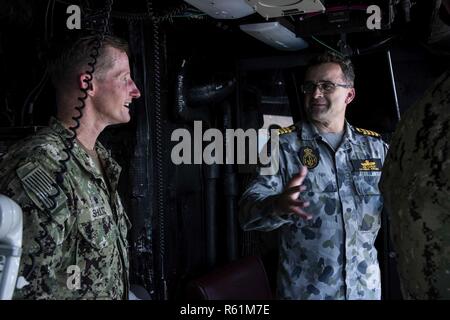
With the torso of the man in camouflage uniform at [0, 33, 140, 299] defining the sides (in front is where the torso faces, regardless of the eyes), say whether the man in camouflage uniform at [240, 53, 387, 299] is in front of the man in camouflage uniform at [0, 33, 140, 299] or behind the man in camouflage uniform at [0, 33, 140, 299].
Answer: in front

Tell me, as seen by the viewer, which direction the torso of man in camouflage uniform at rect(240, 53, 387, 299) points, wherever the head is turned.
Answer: toward the camera

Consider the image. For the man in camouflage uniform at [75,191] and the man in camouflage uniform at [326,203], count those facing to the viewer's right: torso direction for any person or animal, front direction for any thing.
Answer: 1

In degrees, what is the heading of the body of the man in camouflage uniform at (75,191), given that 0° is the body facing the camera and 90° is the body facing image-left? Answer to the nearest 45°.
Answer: approximately 270°

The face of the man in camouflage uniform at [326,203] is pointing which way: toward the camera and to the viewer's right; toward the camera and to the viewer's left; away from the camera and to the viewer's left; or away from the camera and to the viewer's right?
toward the camera and to the viewer's left

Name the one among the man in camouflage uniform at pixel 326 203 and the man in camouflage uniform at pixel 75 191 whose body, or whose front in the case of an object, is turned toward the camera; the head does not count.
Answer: the man in camouflage uniform at pixel 326 203

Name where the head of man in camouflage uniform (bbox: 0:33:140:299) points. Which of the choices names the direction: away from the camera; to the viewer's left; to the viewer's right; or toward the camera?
to the viewer's right

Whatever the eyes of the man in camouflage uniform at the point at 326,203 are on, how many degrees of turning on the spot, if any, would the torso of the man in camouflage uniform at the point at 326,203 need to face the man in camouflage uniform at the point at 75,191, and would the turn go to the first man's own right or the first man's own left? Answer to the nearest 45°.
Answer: approximately 45° to the first man's own right
